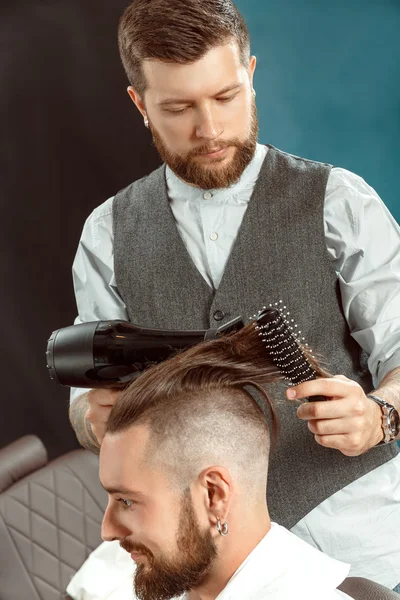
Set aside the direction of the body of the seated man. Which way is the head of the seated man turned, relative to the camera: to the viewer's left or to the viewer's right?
to the viewer's left

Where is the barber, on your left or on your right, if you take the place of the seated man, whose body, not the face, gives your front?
on your right

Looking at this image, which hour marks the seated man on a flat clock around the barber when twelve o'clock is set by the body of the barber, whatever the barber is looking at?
The seated man is roughly at 1 o'clock from the barber.

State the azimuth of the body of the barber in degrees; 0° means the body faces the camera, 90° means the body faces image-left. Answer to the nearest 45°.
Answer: approximately 0°

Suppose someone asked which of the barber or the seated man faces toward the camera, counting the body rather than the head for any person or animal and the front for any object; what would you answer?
the barber

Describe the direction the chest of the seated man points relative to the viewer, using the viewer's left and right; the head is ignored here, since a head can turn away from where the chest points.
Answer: facing to the left of the viewer

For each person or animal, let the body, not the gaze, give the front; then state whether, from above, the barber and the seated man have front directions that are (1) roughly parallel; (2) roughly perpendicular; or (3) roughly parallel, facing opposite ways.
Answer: roughly perpendicular

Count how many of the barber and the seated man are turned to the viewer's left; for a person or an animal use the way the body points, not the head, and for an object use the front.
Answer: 1
